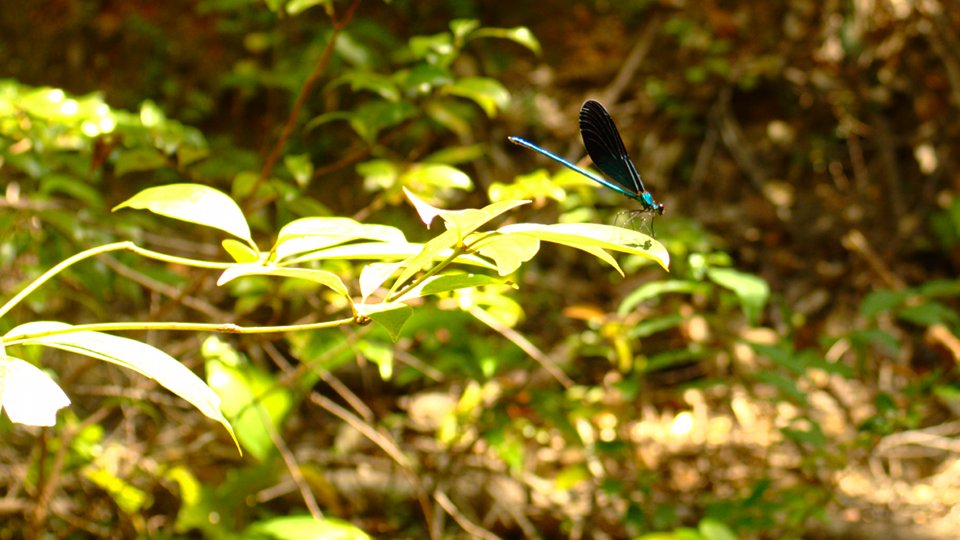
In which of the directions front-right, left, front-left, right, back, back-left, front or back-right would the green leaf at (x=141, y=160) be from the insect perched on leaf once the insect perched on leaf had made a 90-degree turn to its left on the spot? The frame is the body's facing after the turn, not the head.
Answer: front-left

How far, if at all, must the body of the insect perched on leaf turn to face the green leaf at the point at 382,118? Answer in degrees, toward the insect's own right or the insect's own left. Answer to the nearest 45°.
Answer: approximately 135° to the insect's own left

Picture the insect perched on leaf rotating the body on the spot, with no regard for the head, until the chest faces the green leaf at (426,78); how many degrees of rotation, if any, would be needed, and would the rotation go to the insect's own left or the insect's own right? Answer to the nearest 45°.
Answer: approximately 135° to the insect's own left

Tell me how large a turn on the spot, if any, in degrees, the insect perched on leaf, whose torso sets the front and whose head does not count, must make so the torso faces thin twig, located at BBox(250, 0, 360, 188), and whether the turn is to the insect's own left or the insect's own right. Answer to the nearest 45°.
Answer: approximately 135° to the insect's own left

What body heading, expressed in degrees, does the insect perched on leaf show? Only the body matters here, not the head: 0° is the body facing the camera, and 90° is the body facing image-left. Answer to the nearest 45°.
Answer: approximately 270°
